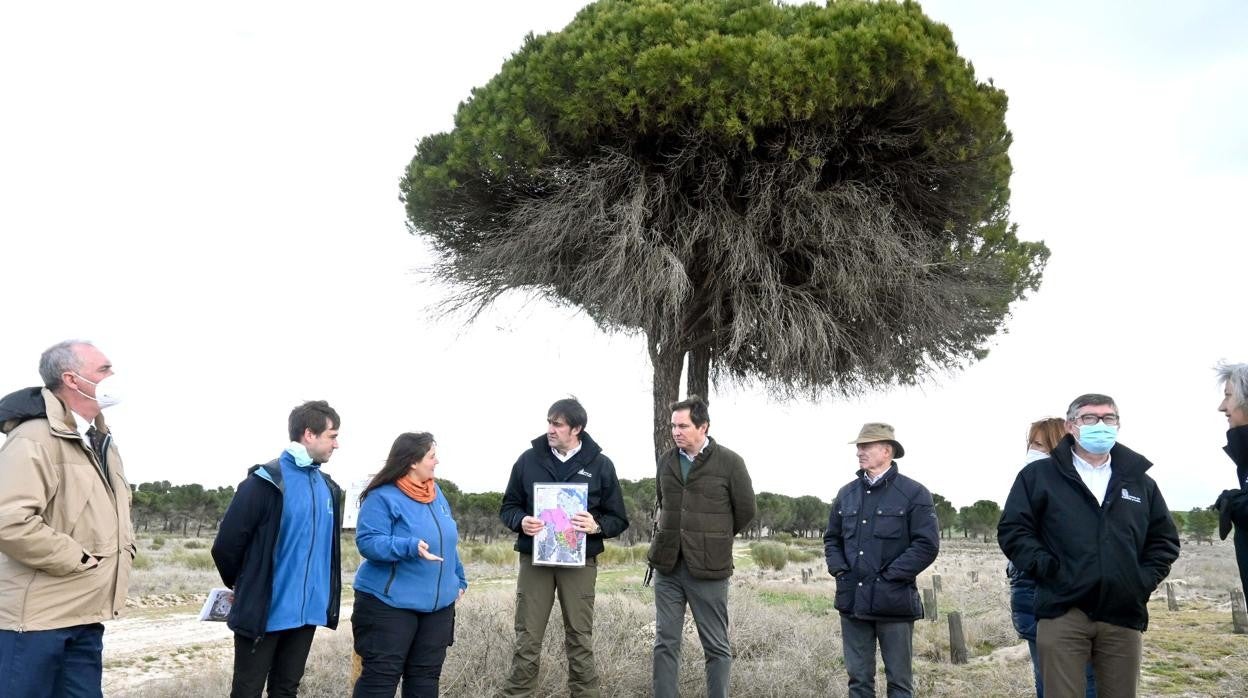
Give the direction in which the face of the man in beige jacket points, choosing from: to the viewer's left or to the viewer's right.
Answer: to the viewer's right

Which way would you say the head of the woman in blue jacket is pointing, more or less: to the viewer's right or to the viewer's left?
to the viewer's right

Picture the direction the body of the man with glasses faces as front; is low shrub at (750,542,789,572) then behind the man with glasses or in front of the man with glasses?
behind

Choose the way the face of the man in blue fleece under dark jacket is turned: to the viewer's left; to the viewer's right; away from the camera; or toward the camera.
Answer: to the viewer's right

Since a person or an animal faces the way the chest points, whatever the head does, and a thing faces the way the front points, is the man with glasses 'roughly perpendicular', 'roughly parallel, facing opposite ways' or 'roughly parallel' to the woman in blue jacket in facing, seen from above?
roughly perpendicular

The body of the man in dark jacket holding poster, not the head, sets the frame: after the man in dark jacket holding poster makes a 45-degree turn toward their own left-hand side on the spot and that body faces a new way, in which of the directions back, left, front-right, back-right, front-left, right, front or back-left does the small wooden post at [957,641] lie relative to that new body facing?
left

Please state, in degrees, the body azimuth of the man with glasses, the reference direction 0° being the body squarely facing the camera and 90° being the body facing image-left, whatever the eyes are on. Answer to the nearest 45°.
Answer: approximately 0°

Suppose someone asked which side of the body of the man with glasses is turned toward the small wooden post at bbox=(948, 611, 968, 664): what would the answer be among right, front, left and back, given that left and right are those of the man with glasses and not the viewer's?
back

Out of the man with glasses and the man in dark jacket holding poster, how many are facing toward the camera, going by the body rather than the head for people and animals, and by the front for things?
2

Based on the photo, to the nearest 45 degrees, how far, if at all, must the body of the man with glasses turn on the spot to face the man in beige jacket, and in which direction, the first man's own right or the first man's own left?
approximately 45° to the first man's own right
